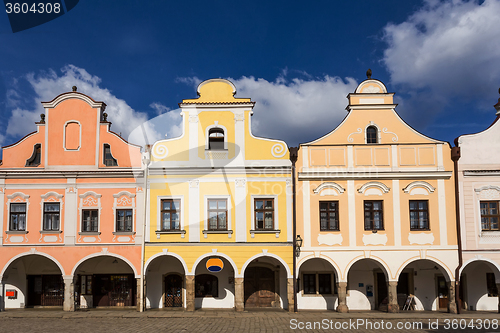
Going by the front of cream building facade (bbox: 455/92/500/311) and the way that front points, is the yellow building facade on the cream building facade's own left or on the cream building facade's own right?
on the cream building facade's own right

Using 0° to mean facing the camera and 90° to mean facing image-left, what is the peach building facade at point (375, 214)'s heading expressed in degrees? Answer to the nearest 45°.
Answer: approximately 0°

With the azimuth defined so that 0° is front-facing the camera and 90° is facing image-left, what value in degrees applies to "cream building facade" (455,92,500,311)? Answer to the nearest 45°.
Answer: approximately 0°

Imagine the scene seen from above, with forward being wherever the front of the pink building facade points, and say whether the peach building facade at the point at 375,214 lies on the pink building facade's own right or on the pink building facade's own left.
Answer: on the pink building facade's own left

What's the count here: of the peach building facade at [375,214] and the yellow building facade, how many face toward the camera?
2

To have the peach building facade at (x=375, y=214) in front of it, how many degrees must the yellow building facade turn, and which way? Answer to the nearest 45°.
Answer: approximately 90° to its left

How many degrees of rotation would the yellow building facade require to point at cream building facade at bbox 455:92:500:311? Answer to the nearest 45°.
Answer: approximately 90° to its left

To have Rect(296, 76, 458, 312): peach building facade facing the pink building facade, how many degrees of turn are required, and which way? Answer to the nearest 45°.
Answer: approximately 90° to its right
